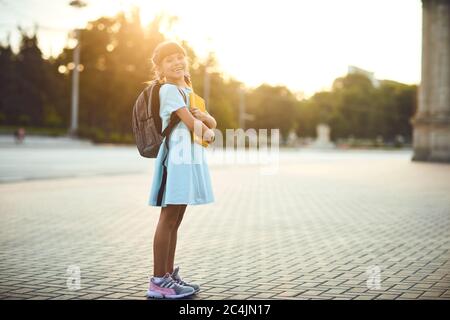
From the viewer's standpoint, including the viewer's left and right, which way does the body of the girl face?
facing to the right of the viewer
